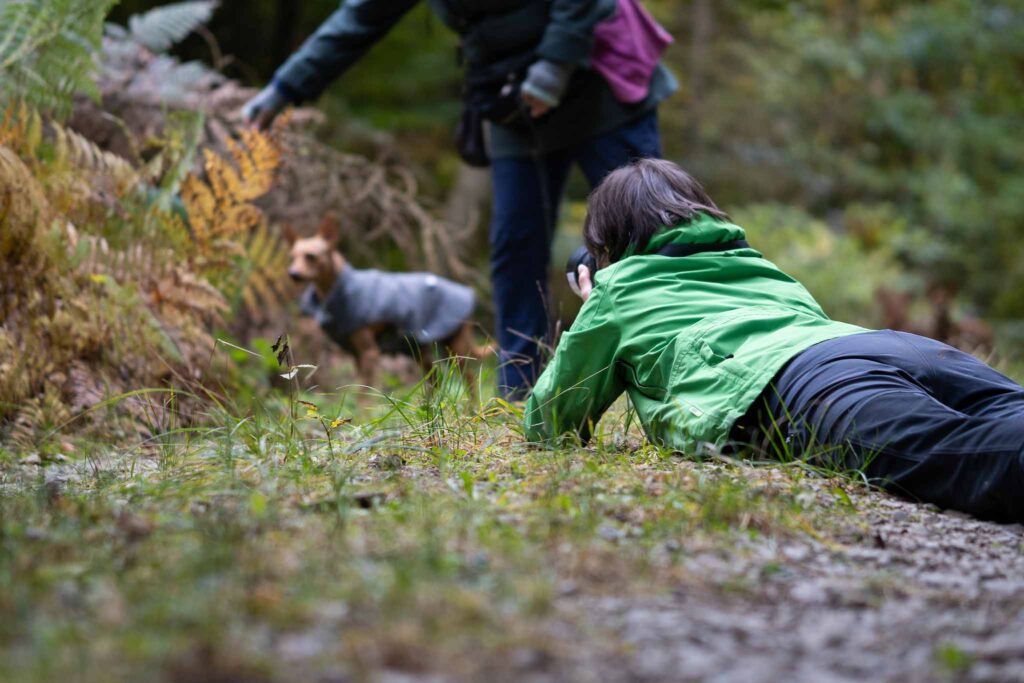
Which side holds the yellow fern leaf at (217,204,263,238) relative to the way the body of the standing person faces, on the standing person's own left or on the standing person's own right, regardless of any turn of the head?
on the standing person's own right

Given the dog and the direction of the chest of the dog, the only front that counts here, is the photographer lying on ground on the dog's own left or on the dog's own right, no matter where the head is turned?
on the dog's own left

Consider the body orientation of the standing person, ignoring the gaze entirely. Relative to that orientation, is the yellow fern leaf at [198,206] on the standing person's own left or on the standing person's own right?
on the standing person's own right

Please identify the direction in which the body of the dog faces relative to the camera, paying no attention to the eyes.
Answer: to the viewer's left
